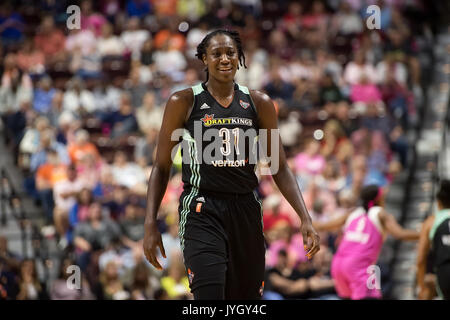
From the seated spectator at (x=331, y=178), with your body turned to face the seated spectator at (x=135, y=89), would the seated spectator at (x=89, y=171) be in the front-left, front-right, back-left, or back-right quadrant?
front-left

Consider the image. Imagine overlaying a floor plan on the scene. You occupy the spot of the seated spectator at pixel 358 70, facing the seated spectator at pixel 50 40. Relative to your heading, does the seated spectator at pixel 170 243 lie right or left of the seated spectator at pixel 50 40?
left

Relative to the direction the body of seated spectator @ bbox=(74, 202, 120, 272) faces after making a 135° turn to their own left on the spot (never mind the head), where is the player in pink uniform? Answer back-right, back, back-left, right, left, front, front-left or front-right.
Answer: right

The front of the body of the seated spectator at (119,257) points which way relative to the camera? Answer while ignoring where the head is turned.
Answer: toward the camera

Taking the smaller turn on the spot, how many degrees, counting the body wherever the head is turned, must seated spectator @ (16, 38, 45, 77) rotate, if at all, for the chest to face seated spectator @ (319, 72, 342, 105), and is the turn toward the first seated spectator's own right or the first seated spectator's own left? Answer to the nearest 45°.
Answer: approximately 45° to the first seated spectator's own left

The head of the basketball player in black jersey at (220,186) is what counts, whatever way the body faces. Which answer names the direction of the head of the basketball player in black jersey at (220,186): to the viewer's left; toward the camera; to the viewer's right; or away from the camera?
toward the camera

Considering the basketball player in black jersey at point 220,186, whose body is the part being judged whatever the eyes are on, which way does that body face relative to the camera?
toward the camera

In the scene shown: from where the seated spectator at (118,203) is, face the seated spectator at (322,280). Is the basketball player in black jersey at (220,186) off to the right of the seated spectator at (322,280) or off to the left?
right

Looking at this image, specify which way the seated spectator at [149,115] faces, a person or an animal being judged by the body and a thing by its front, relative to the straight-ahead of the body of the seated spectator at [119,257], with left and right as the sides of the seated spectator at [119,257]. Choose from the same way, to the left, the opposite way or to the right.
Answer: the same way

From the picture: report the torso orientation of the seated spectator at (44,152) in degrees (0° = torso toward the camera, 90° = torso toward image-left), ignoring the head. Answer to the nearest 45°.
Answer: approximately 0°

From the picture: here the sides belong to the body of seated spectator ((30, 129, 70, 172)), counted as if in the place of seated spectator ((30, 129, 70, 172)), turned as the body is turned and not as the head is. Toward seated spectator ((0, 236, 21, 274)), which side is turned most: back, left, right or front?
front

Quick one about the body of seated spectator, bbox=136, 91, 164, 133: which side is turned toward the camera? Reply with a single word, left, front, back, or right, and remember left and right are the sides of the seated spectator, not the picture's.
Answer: front

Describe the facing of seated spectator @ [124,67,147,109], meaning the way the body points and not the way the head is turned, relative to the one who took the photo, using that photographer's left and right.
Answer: facing the viewer

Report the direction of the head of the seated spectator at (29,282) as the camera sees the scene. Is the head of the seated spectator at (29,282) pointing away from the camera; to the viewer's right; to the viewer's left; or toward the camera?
toward the camera

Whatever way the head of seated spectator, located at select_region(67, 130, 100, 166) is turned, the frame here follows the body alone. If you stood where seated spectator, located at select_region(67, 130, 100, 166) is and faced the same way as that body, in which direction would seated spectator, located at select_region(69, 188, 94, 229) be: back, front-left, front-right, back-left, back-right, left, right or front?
front

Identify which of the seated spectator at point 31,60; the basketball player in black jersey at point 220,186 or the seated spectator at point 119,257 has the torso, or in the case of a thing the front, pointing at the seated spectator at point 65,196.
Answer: the seated spectator at point 31,60
